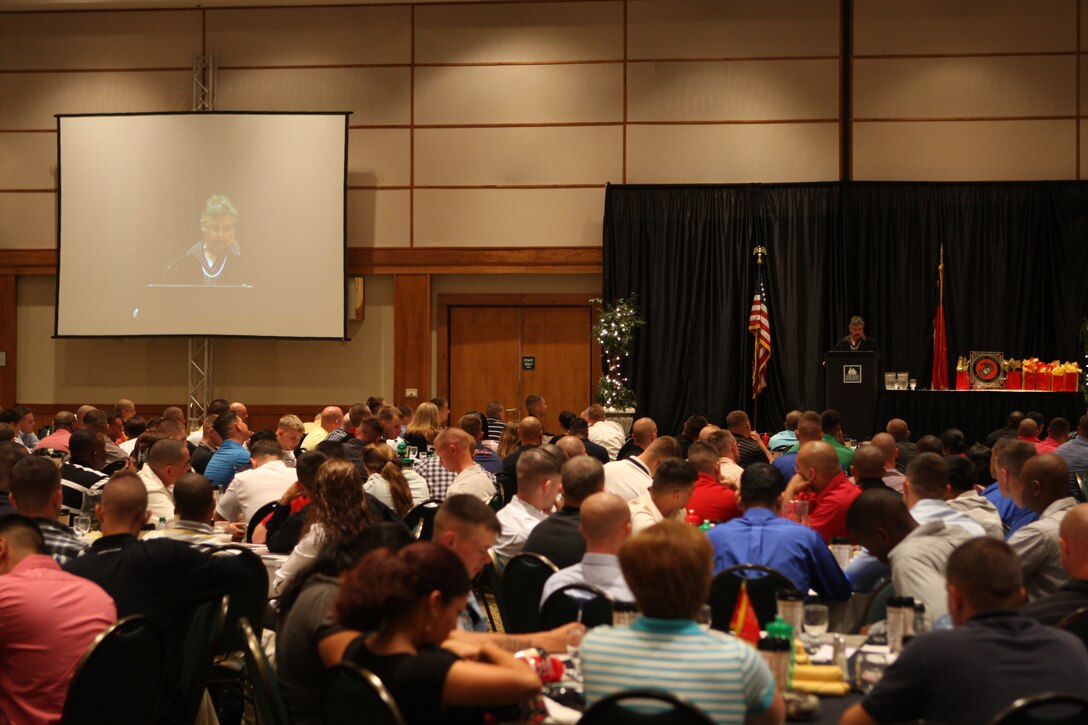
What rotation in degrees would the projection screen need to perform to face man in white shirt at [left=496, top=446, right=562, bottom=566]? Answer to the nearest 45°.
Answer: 0° — it already faces them

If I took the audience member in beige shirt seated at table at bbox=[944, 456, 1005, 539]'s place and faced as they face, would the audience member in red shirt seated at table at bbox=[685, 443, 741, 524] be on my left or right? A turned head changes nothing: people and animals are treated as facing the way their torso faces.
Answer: on my left

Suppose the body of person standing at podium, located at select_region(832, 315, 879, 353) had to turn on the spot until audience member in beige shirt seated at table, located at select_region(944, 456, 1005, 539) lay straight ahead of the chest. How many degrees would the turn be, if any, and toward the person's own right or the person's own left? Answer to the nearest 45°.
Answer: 0° — they already face them

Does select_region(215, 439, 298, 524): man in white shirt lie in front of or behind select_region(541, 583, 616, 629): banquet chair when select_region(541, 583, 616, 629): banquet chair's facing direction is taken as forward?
in front

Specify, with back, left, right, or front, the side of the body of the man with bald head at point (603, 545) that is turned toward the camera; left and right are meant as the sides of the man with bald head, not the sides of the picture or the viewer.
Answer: back

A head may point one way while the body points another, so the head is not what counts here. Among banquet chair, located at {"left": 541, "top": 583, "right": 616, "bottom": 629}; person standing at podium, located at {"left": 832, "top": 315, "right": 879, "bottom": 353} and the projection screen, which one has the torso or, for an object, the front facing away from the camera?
the banquet chair

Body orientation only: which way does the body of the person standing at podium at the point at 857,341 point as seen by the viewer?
toward the camera

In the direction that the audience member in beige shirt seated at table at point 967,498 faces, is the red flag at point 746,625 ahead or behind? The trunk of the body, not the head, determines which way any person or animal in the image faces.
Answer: behind

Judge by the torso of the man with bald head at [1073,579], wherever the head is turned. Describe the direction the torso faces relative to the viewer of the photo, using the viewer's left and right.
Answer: facing away from the viewer

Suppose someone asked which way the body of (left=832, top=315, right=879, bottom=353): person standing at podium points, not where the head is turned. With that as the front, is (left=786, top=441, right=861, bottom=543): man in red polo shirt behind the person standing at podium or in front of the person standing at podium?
in front

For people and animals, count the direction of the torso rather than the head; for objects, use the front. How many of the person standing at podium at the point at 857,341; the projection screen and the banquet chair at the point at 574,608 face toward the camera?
2

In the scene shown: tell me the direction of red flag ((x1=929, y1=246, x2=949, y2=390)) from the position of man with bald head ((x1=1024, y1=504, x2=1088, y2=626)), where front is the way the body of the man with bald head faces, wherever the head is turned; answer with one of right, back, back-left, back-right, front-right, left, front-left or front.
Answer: front

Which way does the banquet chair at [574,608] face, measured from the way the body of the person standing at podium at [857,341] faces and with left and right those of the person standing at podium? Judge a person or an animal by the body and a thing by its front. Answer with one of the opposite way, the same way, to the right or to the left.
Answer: the opposite way

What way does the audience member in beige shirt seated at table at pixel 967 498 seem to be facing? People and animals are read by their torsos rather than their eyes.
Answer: away from the camera

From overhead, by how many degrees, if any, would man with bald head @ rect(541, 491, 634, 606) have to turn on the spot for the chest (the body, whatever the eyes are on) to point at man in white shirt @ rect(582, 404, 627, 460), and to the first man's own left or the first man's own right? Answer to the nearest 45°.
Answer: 0° — they already face them

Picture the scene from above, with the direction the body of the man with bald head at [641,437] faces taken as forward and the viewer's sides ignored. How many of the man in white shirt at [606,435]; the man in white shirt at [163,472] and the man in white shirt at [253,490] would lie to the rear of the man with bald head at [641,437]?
2

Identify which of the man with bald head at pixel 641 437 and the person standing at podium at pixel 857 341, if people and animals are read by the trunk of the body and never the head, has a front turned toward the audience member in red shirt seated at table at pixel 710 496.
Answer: the person standing at podium

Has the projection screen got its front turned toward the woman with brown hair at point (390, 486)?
yes

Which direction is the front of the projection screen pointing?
toward the camera

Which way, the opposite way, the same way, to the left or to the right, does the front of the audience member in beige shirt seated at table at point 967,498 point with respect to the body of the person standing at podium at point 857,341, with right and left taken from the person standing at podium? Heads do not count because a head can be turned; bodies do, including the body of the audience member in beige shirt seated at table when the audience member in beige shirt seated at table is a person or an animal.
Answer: the opposite way

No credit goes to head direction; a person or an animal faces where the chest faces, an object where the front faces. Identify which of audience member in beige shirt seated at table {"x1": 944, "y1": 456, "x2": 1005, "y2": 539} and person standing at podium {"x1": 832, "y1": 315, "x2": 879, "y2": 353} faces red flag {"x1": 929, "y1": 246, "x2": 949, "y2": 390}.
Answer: the audience member in beige shirt seated at table
